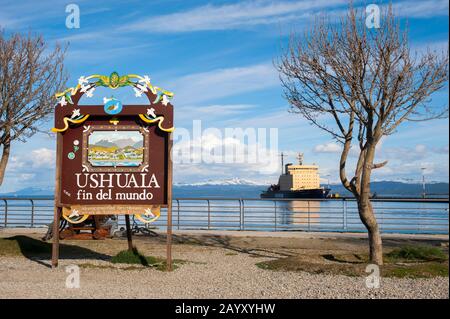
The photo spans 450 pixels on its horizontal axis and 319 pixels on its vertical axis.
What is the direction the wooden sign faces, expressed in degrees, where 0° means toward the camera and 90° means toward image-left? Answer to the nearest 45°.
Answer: approximately 0°

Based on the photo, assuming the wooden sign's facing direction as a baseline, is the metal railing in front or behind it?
behind
